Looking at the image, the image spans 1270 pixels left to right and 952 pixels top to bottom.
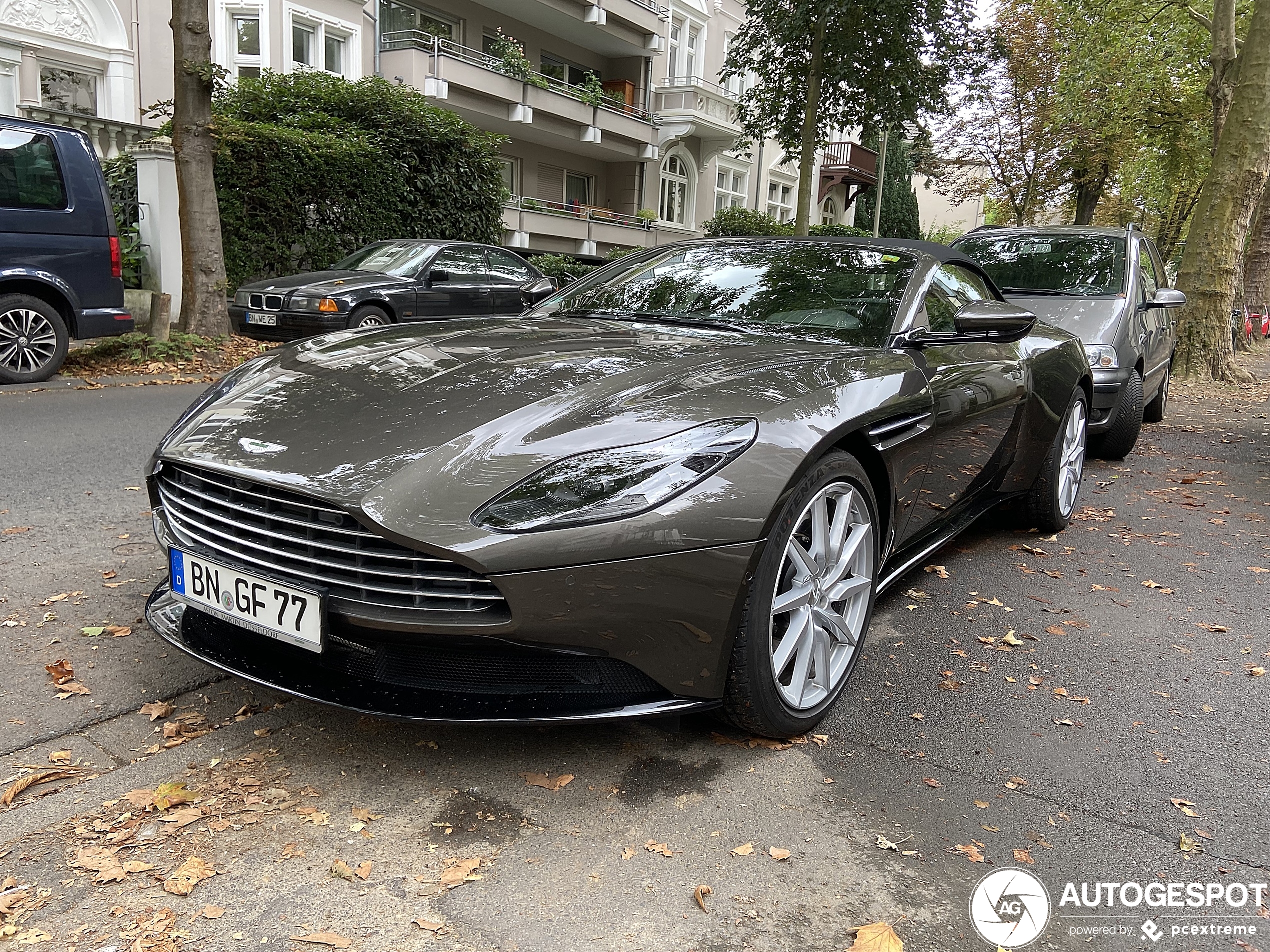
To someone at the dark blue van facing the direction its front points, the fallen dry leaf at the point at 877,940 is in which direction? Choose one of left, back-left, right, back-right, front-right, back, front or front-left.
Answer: left

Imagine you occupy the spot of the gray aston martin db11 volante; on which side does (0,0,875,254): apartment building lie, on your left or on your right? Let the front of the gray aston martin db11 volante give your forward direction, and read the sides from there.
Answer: on your right

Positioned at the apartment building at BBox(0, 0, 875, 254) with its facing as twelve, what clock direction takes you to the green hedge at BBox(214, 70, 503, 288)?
The green hedge is roughly at 2 o'clock from the apartment building.

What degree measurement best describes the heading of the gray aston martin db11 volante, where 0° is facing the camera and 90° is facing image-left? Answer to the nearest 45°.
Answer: approximately 45°

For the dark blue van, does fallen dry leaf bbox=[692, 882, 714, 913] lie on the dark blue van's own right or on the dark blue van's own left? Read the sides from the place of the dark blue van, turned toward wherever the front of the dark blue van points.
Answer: on the dark blue van's own left

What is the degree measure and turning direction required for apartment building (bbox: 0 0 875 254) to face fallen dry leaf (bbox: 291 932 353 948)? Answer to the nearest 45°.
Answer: approximately 45° to its right

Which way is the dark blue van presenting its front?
to the viewer's left

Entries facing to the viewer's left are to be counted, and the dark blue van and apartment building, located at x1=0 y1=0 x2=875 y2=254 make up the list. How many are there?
1

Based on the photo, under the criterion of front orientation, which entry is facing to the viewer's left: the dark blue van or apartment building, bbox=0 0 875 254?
the dark blue van

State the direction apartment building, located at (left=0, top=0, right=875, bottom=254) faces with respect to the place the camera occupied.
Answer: facing the viewer and to the right of the viewer

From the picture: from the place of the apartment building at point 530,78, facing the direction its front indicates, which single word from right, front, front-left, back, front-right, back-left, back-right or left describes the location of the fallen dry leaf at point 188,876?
front-right

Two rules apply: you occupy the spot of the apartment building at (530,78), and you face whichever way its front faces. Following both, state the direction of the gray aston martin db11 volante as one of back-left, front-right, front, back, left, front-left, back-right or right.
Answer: front-right

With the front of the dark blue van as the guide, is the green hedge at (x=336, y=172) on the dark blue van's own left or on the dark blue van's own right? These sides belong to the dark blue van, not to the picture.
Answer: on the dark blue van's own right
